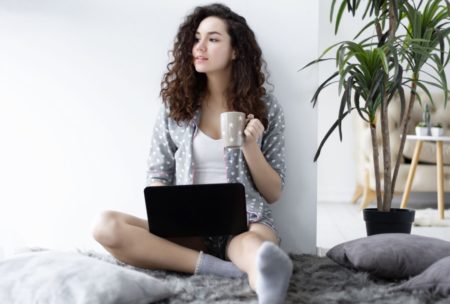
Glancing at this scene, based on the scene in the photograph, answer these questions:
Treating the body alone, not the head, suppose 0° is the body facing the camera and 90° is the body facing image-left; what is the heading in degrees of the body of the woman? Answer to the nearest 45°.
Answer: approximately 0°

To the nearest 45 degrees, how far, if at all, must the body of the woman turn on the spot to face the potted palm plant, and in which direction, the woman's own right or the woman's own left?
approximately 90° to the woman's own left
